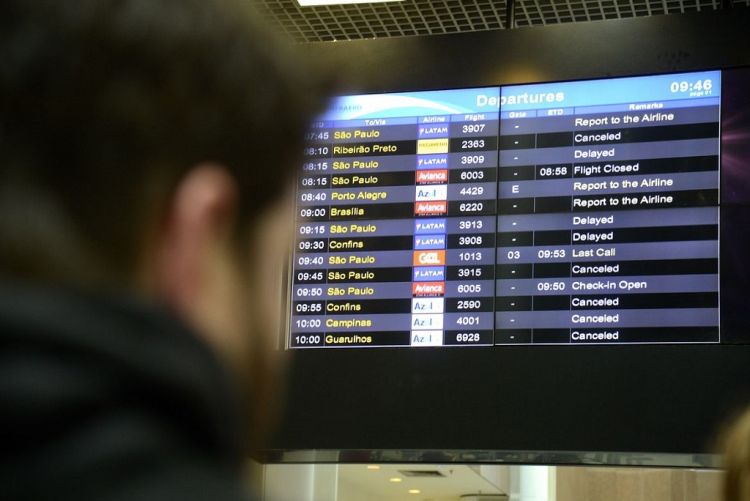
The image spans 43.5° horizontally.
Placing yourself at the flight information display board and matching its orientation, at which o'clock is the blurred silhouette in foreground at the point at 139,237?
The blurred silhouette in foreground is roughly at 12 o'clock from the flight information display board.

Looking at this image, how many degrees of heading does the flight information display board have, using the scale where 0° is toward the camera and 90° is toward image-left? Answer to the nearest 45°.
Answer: approximately 0°

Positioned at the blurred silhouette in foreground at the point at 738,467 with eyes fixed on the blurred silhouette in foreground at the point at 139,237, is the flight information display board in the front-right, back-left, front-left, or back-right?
back-right

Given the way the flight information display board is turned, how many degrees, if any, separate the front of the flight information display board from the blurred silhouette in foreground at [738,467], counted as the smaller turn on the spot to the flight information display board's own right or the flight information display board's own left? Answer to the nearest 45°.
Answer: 0° — it already faces them

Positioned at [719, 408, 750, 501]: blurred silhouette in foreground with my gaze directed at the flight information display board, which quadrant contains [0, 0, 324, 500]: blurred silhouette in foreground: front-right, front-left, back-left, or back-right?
back-left
